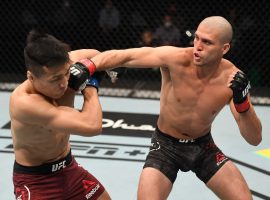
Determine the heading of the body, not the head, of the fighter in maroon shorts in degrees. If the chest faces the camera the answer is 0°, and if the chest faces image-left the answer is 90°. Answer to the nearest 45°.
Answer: approximately 315°
